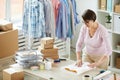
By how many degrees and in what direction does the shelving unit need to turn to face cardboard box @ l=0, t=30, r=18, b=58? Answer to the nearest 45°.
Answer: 0° — it already faces it

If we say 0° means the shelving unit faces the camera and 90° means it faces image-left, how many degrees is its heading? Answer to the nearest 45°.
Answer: approximately 45°

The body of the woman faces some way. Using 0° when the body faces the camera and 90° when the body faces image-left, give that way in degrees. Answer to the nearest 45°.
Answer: approximately 45°

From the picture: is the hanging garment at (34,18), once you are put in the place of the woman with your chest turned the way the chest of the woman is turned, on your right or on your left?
on your right

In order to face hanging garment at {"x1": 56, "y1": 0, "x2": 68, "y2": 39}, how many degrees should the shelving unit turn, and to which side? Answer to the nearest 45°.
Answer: approximately 45° to its right

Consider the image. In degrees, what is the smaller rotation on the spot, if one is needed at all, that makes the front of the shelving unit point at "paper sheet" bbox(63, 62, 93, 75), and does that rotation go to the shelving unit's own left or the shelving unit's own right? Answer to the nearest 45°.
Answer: approximately 45° to the shelving unit's own left

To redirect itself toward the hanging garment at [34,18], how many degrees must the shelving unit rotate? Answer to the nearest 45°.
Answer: approximately 45° to its right

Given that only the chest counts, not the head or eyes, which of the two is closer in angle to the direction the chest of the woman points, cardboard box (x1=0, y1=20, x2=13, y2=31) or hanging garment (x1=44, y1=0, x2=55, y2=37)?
the cardboard box

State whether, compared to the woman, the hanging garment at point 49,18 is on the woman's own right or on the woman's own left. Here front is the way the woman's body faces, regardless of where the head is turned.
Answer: on the woman's own right
